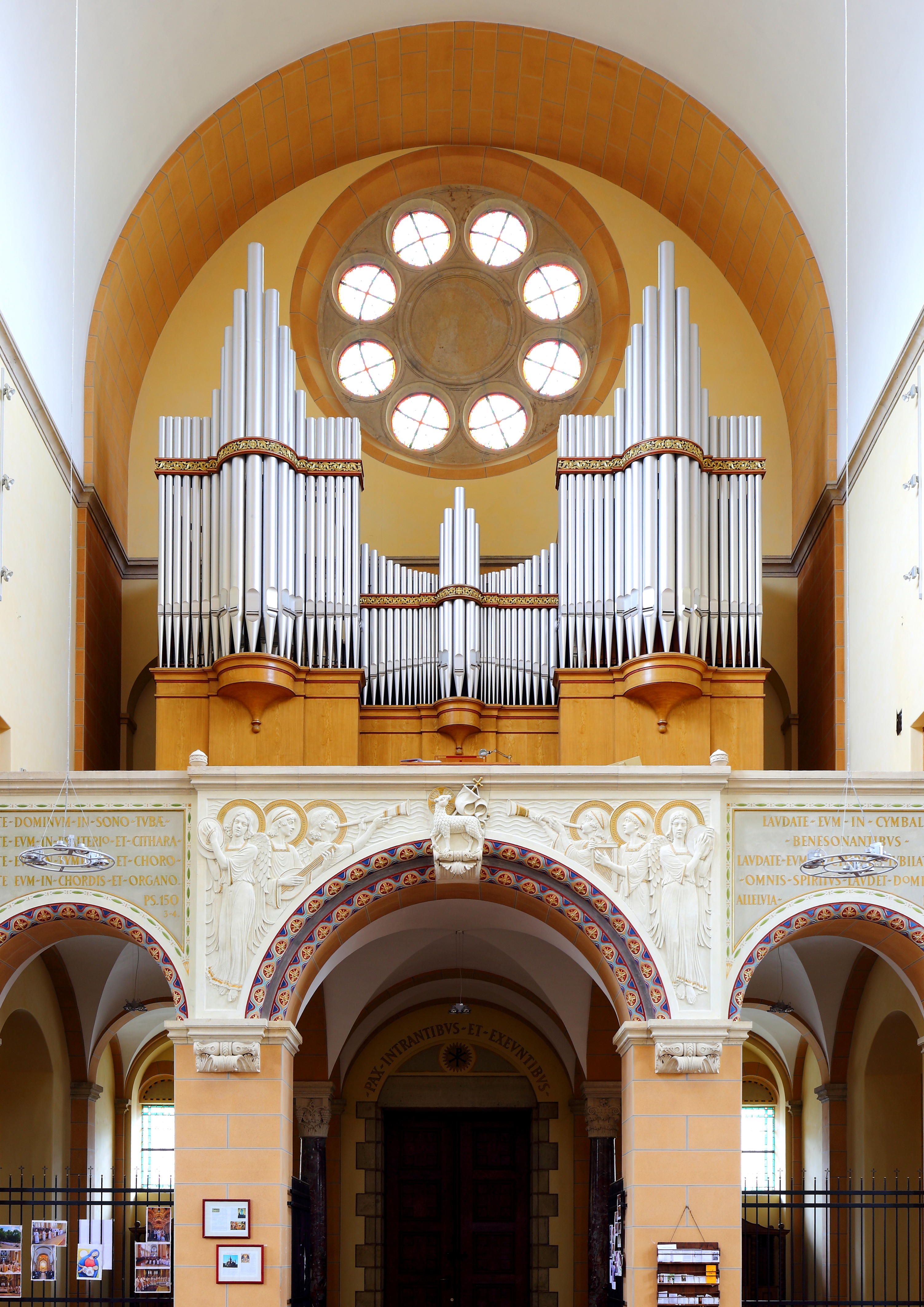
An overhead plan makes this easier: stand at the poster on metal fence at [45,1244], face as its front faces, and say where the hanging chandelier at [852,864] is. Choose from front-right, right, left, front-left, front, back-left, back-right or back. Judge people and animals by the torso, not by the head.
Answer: front-left

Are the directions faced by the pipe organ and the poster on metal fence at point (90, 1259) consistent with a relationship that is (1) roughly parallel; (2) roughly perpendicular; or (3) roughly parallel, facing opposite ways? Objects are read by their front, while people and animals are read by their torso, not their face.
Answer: roughly parallel

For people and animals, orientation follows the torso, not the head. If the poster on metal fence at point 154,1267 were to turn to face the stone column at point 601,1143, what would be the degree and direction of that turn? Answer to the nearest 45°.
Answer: approximately 135° to its left

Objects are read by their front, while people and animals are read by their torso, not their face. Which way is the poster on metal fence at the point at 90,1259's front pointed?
toward the camera

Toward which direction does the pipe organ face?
toward the camera

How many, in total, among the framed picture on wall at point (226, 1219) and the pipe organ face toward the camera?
2

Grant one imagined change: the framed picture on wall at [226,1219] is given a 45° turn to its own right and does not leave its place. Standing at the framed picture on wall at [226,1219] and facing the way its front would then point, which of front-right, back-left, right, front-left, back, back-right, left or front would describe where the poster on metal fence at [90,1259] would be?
right

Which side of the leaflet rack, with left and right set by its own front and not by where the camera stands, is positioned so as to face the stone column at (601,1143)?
back

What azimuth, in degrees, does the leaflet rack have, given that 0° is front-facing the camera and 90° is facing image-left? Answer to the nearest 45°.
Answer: approximately 0°

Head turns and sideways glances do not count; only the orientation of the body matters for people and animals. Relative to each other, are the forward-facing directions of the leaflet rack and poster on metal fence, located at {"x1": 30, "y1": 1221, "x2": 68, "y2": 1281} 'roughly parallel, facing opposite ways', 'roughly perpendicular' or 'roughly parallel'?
roughly parallel

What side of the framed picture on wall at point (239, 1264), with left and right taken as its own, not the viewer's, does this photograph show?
front
